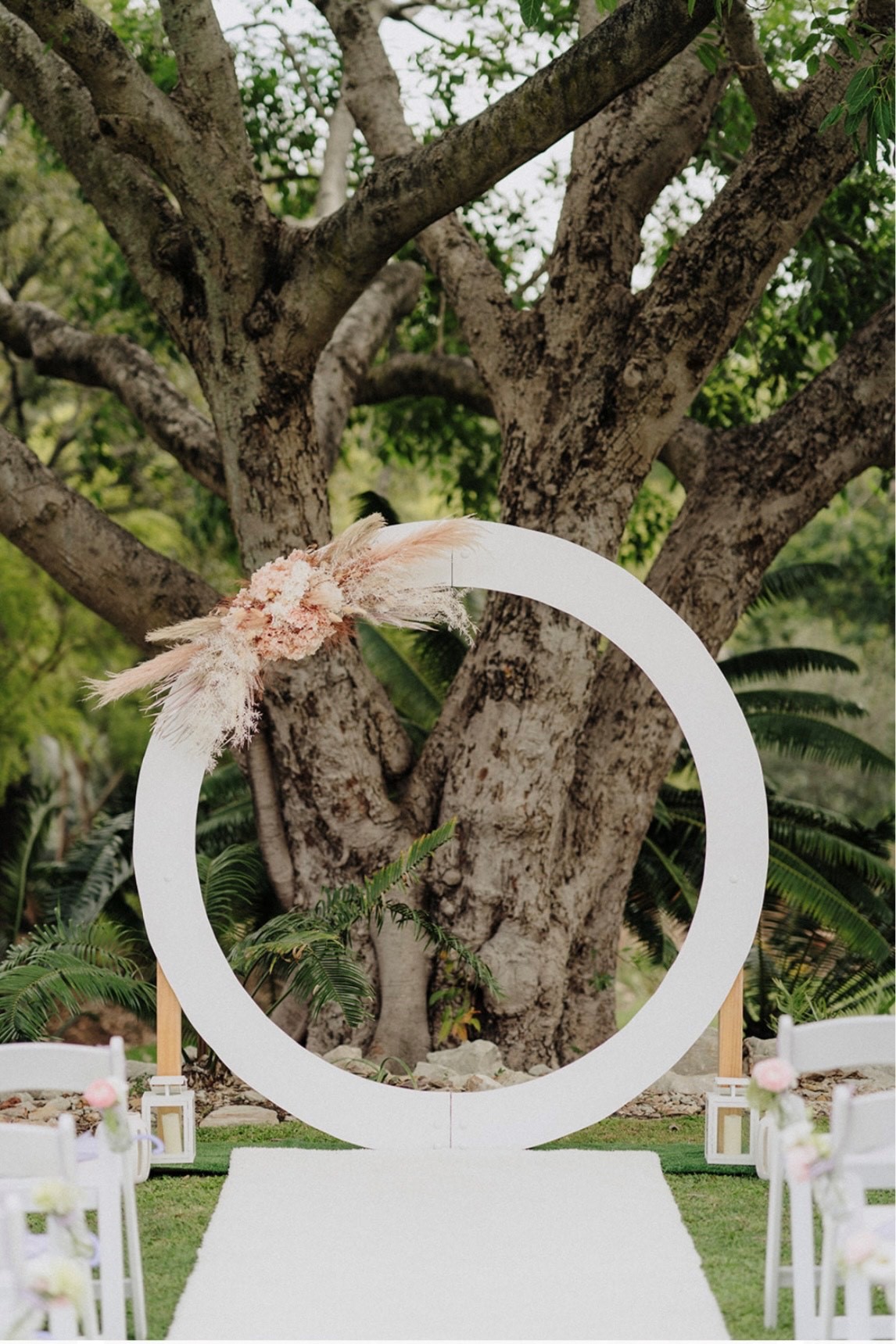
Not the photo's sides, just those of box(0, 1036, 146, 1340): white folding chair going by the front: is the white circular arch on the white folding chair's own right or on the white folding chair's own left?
on the white folding chair's own right

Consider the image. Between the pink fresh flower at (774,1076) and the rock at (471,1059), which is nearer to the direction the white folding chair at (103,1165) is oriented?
the rock

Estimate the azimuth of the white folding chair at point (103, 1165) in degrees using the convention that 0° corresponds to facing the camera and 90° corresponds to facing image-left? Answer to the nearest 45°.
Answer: approximately 180°

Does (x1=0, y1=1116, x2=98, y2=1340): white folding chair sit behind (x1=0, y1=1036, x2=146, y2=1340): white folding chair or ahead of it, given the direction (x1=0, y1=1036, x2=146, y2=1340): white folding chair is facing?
behind

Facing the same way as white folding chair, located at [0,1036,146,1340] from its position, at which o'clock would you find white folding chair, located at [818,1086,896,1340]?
white folding chair, located at [818,1086,896,1340] is roughly at 4 o'clock from white folding chair, located at [0,1036,146,1340].

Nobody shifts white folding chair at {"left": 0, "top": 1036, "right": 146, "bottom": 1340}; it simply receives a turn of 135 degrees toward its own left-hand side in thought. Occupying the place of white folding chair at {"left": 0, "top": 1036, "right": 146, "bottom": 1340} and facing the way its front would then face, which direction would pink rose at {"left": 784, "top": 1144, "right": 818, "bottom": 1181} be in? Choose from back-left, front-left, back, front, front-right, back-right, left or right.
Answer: left

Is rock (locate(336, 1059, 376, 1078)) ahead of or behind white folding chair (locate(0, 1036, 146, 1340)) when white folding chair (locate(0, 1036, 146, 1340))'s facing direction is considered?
ahead

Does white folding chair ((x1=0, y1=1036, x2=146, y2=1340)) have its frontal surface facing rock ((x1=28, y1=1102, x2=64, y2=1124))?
yes

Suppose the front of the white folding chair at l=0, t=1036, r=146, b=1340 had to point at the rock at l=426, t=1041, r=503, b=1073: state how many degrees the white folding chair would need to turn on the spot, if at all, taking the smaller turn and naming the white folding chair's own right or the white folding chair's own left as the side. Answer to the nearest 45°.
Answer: approximately 45° to the white folding chair's own right
